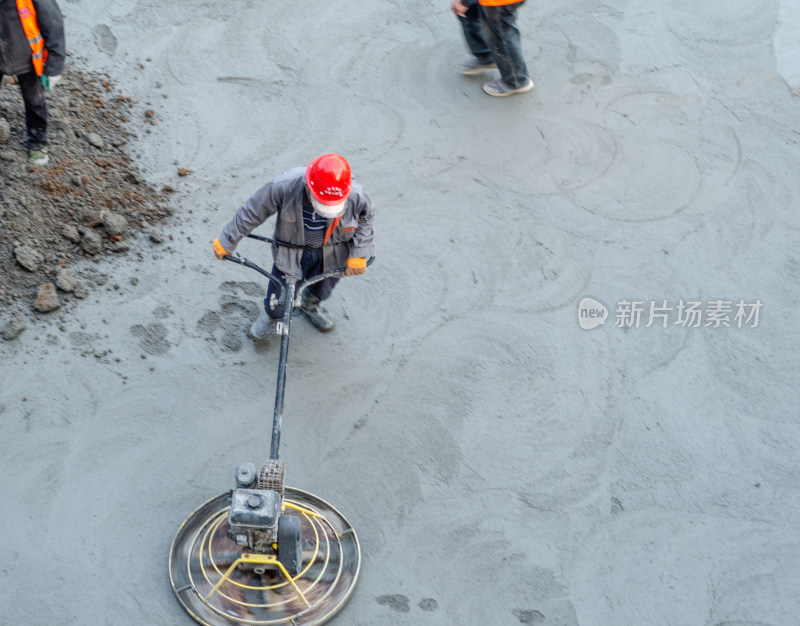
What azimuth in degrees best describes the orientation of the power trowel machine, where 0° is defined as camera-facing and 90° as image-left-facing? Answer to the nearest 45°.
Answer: approximately 0°

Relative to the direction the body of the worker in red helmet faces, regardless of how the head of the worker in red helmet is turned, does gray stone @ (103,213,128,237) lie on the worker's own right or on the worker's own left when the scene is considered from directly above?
on the worker's own right

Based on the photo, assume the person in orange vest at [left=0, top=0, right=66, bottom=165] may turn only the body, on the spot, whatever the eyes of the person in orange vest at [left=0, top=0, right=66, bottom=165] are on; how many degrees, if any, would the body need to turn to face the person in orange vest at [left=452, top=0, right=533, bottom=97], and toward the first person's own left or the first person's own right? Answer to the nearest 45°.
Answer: approximately 90° to the first person's own left

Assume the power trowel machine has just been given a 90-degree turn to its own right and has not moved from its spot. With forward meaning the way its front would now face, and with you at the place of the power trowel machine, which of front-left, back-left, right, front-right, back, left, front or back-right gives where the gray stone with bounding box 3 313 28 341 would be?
front-right

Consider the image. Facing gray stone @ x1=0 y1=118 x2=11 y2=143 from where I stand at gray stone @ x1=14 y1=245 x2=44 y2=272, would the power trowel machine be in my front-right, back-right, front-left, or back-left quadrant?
back-right

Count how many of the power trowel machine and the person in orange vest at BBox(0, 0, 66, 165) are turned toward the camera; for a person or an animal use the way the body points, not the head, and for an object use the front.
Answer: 2

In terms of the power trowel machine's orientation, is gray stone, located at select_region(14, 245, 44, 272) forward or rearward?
rearward

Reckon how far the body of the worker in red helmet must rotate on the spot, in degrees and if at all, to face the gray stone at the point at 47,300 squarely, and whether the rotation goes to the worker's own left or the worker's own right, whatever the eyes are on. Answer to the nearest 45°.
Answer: approximately 90° to the worker's own right

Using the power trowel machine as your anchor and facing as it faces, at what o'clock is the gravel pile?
The gravel pile is roughly at 5 o'clock from the power trowel machine.

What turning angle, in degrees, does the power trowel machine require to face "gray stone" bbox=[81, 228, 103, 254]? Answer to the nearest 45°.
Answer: approximately 135° to its right
